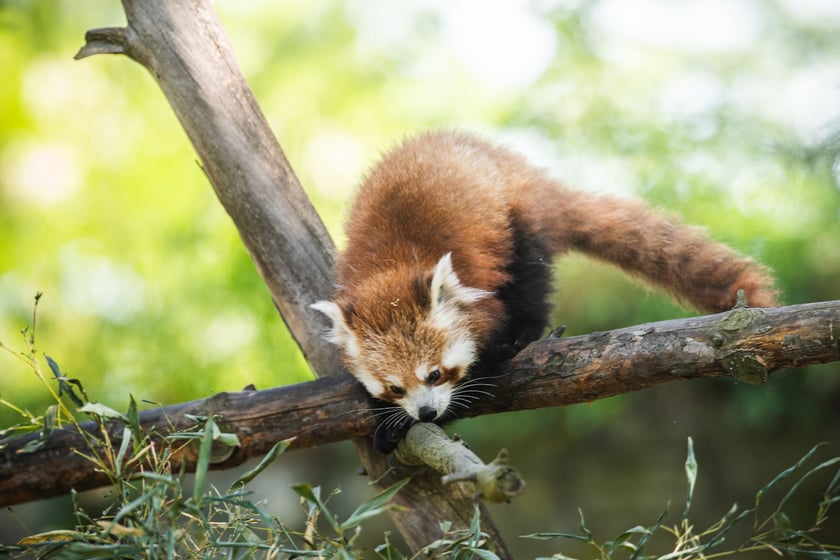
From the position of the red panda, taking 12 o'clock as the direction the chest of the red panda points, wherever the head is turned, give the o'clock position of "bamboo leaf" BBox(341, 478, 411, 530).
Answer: The bamboo leaf is roughly at 11 o'clock from the red panda.

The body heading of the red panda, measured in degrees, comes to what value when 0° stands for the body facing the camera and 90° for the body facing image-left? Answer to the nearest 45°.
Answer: approximately 45°
